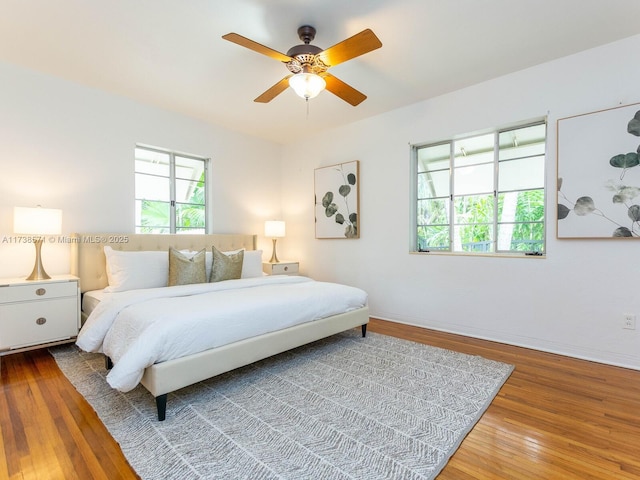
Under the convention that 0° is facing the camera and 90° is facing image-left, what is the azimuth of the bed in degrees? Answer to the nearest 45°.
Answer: approximately 315°

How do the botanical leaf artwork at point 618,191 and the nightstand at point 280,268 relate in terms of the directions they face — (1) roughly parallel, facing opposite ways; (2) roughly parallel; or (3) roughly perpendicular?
roughly perpendicular

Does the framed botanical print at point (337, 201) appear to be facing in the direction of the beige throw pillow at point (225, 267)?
yes

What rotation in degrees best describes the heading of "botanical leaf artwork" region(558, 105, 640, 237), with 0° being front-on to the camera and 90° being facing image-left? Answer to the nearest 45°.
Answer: approximately 0°

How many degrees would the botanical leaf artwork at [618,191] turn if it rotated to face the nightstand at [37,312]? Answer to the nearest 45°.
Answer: approximately 45° to its right

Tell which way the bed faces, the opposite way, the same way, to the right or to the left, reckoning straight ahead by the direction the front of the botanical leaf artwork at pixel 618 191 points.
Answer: to the left

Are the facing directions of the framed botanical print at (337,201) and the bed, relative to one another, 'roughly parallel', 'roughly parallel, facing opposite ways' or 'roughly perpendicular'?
roughly perpendicular

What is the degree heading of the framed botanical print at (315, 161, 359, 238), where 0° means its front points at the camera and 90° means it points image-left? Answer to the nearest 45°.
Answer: approximately 45°

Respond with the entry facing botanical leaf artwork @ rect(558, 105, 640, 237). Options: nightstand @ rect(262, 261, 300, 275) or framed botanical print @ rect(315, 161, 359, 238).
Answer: the nightstand
